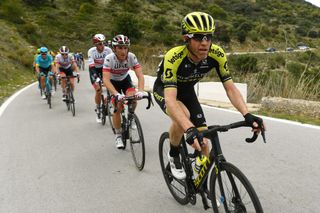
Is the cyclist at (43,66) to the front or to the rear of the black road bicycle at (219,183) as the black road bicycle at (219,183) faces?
to the rear

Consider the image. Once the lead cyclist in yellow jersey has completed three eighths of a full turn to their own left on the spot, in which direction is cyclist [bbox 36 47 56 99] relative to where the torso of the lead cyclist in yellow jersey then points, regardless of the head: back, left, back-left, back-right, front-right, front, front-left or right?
front-left

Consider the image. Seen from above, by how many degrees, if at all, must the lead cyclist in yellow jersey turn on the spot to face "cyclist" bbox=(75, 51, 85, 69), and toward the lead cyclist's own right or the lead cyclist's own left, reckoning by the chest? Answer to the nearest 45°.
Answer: approximately 180°

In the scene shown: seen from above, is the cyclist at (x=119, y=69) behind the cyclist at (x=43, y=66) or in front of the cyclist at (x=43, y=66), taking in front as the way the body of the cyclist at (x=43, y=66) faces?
in front

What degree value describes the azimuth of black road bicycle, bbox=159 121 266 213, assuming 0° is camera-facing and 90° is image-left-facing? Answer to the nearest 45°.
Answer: approximately 315°

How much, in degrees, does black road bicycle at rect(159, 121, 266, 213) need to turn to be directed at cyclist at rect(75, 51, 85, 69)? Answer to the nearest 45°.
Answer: approximately 180°

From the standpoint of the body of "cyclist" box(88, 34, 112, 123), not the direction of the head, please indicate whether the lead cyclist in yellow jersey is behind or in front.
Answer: in front

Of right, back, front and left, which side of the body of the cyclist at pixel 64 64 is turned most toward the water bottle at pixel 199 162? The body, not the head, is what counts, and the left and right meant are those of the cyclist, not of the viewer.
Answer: front

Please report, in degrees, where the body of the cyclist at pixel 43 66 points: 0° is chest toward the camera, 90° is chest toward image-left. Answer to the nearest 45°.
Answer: approximately 0°

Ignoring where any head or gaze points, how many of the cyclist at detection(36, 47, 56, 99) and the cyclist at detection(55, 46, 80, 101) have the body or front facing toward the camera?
2

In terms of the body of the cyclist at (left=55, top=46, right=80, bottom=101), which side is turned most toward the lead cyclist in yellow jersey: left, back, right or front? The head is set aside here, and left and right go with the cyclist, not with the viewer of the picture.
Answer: front
